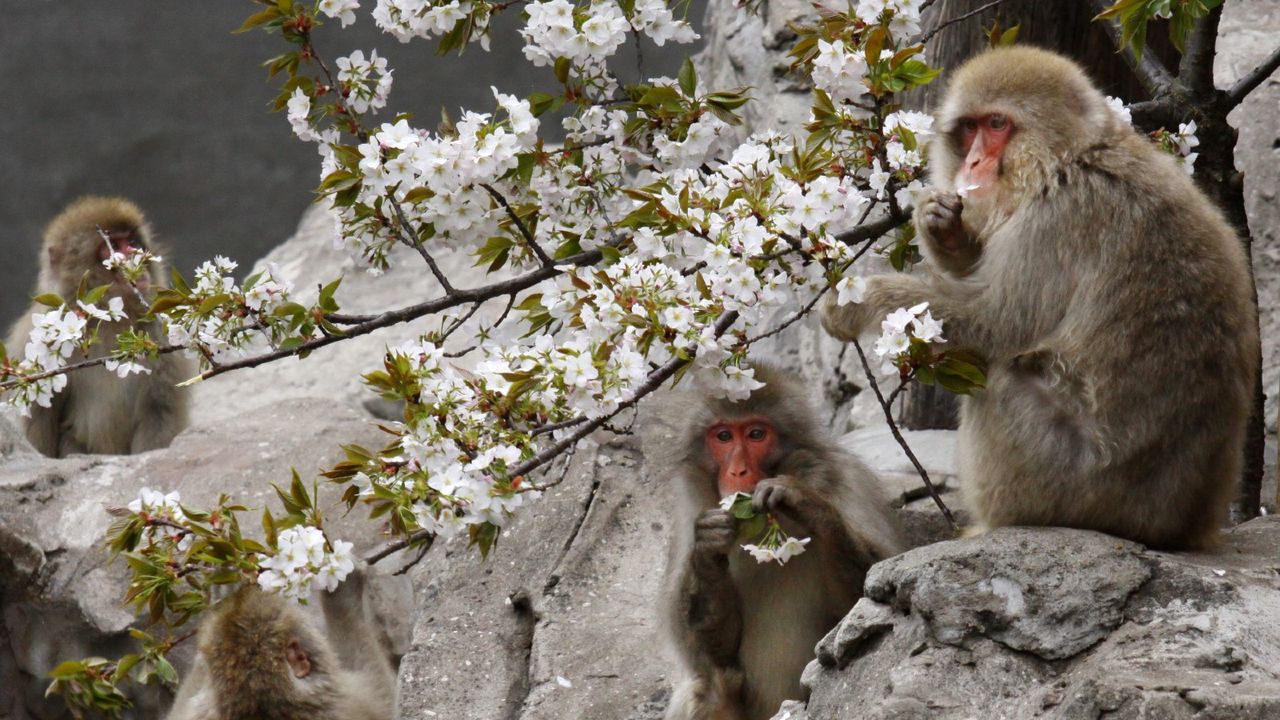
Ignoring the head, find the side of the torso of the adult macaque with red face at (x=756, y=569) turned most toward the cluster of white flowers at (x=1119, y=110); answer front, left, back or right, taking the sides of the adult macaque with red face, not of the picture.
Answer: left

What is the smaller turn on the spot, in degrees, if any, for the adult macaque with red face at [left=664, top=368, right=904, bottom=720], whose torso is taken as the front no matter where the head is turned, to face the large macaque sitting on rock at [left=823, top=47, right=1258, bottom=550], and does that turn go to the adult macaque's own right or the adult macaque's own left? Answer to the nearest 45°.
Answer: approximately 45° to the adult macaque's own left

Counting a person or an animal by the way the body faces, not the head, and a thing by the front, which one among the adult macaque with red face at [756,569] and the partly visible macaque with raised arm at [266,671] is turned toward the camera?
the adult macaque with red face

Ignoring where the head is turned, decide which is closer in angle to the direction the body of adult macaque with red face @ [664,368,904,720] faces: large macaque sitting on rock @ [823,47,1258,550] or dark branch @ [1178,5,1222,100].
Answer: the large macaque sitting on rock

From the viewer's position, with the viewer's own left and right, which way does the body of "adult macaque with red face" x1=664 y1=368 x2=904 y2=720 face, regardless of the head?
facing the viewer

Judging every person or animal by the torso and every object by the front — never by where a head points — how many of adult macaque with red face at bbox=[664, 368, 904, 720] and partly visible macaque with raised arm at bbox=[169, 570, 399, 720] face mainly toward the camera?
1
